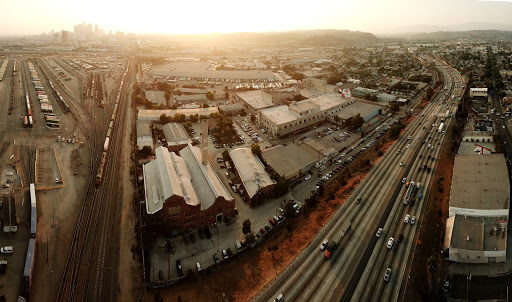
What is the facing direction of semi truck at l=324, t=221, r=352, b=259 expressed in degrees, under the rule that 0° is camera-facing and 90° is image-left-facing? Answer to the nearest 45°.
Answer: approximately 45°

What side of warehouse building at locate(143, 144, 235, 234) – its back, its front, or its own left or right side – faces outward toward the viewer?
front

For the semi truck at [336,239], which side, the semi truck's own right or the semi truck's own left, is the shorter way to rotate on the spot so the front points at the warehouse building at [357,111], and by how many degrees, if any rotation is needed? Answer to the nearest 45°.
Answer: approximately 135° to the semi truck's own right

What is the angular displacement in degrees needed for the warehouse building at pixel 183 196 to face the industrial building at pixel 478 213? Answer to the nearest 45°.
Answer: approximately 90° to its left

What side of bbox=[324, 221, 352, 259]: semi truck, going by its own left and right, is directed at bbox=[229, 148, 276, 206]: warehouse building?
right

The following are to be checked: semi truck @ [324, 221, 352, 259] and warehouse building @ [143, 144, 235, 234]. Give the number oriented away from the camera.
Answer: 0

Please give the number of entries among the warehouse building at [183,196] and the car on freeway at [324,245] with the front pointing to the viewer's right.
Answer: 0

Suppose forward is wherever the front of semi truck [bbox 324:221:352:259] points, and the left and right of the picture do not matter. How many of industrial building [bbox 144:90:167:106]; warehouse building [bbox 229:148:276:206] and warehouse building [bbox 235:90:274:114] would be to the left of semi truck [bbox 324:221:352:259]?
0

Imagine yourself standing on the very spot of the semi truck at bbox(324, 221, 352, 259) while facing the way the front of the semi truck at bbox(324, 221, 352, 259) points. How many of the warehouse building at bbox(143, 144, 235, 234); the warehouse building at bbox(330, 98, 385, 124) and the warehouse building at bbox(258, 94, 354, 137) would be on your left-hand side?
0
